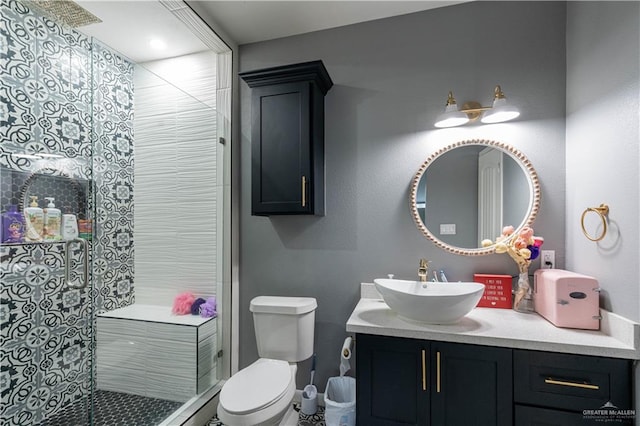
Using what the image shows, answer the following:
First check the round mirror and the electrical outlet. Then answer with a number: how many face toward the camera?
2

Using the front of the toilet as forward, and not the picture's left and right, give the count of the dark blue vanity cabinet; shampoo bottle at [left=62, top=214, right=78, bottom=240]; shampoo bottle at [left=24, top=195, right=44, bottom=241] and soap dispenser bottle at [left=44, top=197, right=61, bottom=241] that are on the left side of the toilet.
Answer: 1

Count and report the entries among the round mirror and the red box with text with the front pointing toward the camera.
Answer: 2

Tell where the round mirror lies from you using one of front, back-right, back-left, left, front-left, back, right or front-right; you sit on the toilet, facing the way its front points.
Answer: back-left

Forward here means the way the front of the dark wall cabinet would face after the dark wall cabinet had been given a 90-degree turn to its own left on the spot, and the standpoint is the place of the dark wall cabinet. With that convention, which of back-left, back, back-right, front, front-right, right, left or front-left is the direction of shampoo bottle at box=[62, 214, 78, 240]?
back-right

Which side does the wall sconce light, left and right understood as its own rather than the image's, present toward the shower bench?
right

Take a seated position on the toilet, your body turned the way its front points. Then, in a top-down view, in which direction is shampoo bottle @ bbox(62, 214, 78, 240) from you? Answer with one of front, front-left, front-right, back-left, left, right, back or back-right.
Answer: front-right

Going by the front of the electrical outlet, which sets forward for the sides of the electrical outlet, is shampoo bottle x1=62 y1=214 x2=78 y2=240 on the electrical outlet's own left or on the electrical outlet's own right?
on the electrical outlet's own right

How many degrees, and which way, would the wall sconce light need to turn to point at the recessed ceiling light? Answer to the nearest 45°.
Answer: approximately 90° to its right

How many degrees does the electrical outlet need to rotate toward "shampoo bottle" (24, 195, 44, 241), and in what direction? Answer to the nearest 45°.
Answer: approximately 45° to its right

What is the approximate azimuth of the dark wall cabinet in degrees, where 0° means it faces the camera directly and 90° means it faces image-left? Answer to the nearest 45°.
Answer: approximately 45°
